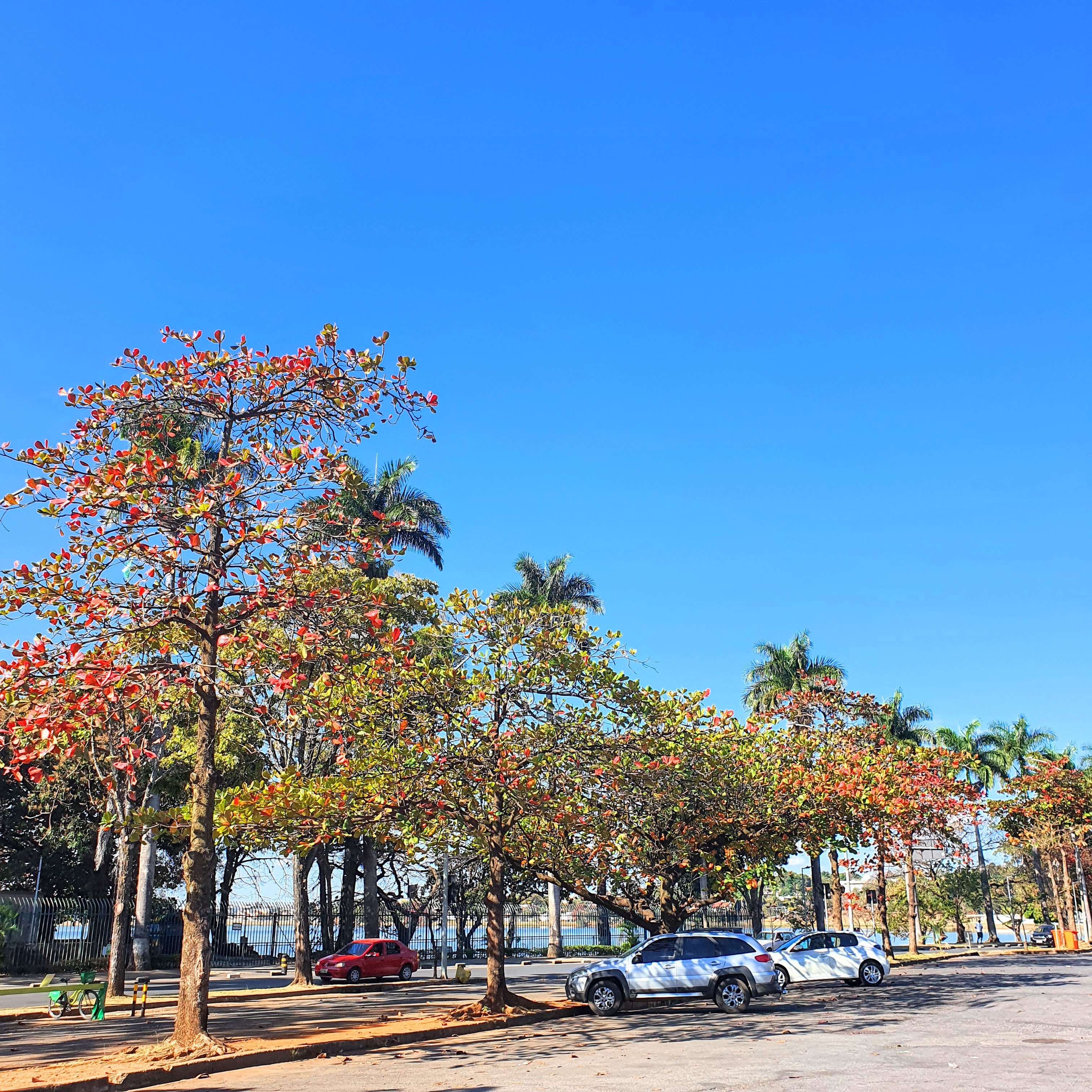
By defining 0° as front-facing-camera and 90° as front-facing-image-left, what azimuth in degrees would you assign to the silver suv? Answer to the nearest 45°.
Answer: approximately 90°

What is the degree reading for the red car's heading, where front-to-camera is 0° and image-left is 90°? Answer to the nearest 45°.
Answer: approximately 45°

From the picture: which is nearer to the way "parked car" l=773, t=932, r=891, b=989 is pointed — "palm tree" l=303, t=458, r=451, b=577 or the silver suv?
the palm tree

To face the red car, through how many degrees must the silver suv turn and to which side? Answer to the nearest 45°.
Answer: approximately 45° to its right

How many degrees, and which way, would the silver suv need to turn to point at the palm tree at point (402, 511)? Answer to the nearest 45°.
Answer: approximately 45° to its right

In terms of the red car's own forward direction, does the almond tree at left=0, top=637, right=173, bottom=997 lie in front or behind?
in front

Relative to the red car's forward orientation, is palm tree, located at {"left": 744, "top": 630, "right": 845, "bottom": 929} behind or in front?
behind
